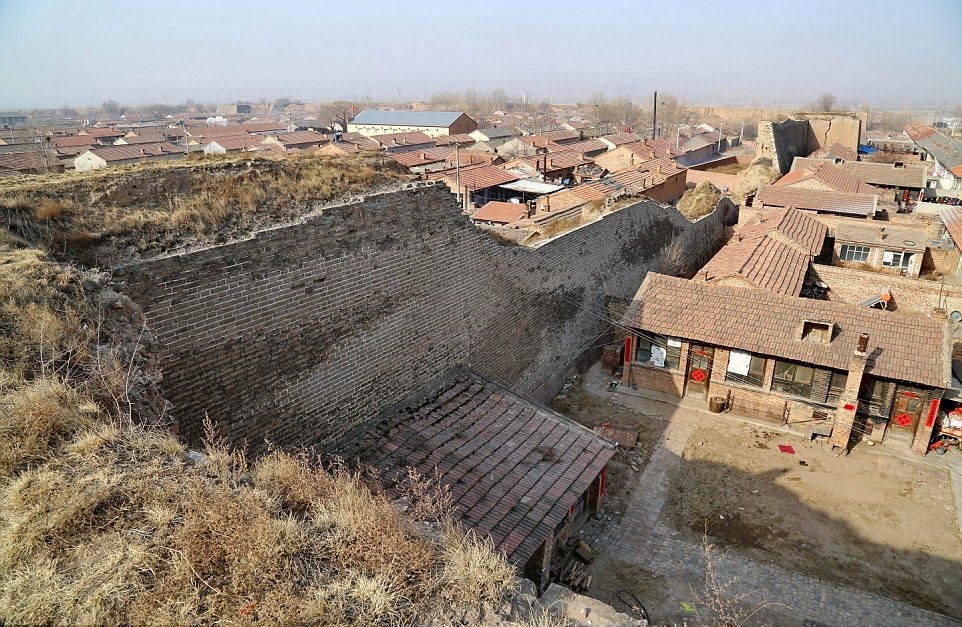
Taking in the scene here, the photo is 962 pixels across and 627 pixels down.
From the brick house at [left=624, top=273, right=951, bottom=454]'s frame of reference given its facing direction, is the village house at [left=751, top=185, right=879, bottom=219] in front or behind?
behind

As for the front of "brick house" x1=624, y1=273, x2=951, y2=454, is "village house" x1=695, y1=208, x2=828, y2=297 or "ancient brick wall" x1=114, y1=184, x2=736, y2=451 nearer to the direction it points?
the ancient brick wall

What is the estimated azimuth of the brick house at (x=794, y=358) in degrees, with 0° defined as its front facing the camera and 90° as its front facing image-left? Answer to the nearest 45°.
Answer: approximately 0°

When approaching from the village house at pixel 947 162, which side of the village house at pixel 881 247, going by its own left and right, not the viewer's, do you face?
back

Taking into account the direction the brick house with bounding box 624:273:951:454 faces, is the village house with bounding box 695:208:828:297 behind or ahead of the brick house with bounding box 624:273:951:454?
behind

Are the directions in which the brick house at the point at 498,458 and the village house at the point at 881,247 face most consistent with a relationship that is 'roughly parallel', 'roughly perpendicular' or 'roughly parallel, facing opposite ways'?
roughly perpendicular

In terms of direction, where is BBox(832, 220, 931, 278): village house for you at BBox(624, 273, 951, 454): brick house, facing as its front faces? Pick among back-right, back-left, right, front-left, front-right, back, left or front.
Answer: back

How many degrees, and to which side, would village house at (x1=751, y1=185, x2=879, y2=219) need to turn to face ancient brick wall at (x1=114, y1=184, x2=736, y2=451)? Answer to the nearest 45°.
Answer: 0° — it already faces it

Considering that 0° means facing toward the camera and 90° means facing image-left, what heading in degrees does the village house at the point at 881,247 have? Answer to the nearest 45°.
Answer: approximately 0°
